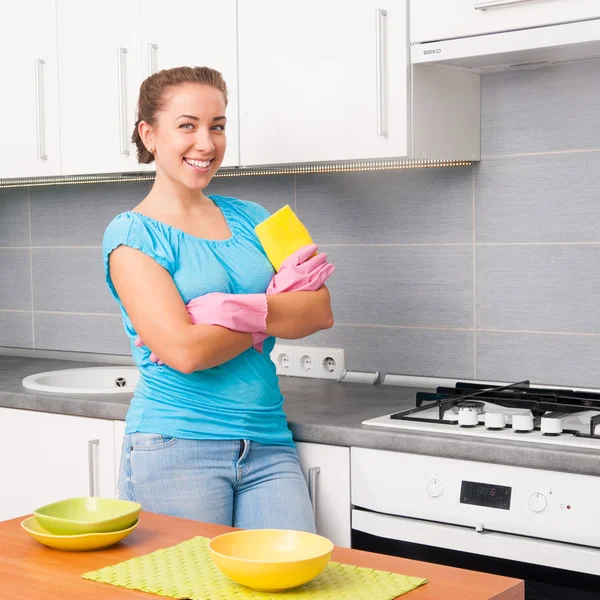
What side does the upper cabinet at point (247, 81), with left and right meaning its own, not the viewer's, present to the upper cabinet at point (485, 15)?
left

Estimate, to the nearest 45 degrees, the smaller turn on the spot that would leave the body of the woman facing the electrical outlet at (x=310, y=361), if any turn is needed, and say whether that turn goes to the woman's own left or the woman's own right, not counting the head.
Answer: approximately 135° to the woman's own left

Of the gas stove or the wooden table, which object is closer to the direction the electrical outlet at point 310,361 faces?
the wooden table

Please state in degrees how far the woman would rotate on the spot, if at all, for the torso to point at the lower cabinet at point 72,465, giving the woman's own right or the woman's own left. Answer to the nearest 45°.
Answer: approximately 180°

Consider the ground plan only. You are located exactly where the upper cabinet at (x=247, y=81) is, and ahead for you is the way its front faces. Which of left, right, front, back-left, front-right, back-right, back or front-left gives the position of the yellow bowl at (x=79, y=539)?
front-left

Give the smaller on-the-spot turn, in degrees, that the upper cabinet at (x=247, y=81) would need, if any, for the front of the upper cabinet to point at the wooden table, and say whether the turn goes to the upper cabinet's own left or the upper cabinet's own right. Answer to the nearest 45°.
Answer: approximately 45° to the upper cabinet's own left

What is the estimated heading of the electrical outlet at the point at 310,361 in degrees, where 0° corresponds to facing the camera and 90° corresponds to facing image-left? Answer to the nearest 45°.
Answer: approximately 45°

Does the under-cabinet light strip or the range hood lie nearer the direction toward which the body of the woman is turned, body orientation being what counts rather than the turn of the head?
the range hood
